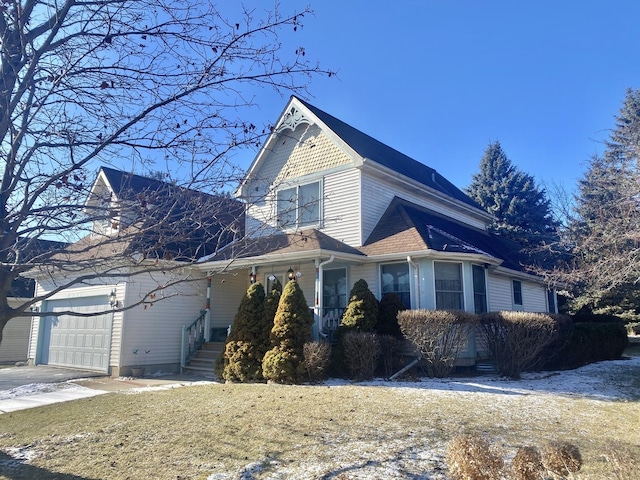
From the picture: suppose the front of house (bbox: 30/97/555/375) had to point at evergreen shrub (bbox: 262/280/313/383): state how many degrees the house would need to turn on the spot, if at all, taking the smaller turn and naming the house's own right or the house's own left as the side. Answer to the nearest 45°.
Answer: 0° — it already faces it

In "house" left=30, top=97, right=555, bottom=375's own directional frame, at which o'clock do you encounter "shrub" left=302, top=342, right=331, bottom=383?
The shrub is roughly at 11 o'clock from the house.

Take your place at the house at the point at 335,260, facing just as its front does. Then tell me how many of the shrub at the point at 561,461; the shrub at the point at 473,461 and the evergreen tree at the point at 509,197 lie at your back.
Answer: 1

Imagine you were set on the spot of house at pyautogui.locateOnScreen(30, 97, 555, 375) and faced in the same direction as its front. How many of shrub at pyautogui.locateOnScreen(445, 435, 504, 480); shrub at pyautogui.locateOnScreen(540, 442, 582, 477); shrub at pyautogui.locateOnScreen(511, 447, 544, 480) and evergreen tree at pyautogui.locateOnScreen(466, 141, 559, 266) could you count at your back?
1

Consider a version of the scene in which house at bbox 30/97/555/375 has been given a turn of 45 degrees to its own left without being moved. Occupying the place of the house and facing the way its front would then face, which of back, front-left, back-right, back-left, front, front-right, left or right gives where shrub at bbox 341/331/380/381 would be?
front

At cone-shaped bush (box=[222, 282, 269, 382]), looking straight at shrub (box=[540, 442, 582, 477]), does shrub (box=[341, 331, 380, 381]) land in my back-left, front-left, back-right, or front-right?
front-left

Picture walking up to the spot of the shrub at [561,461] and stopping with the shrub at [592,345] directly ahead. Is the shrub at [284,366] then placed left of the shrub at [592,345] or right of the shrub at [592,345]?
left

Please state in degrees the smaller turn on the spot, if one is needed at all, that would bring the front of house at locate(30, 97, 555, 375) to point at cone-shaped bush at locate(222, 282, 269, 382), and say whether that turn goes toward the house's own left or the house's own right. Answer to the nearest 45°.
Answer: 0° — it already faces it

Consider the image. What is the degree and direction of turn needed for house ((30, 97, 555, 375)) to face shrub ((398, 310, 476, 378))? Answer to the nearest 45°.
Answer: approximately 90° to its left

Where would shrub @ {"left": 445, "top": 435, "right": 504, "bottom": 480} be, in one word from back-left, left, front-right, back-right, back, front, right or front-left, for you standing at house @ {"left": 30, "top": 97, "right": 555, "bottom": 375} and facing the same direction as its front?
front-left

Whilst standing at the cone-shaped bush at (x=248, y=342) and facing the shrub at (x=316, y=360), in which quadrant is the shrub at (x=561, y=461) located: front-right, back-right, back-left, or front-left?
front-right

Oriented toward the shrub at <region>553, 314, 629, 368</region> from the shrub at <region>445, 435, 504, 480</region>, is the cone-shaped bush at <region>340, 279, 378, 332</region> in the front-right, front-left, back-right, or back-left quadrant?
front-left

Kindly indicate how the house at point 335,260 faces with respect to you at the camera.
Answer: facing the viewer and to the left of the viewer
